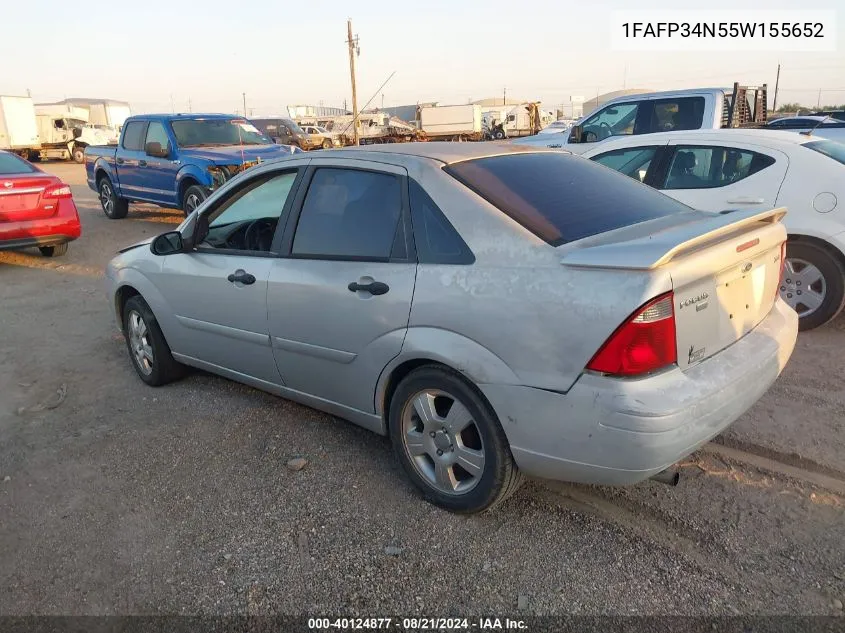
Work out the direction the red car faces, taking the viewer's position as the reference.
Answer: facing away from the viewer

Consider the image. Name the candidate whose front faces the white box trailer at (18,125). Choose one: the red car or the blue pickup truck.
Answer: the red car

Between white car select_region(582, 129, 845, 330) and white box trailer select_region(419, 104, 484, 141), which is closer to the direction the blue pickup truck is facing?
the white car

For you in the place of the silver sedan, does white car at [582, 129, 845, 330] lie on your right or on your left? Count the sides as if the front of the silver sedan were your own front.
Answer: on your right

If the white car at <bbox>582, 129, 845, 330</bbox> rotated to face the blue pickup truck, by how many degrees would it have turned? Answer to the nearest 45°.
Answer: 0° — it already faces it

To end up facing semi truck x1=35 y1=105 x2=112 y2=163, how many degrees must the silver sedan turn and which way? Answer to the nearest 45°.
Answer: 0° — it already faces it

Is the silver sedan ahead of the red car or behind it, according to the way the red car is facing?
behind

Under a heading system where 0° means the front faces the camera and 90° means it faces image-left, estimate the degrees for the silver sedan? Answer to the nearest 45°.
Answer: approximately 135°

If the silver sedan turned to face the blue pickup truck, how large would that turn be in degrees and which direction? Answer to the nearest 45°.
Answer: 0° — it already faces it

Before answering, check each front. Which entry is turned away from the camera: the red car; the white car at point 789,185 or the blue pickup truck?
the red car

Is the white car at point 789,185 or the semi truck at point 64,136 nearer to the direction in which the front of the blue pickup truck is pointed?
the white car

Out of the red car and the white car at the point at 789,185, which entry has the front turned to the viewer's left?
the white car

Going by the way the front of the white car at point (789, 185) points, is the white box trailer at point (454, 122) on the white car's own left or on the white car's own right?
on the white car's own right

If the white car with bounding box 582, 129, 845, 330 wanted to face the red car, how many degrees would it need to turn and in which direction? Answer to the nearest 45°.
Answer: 0° — it already faces it
